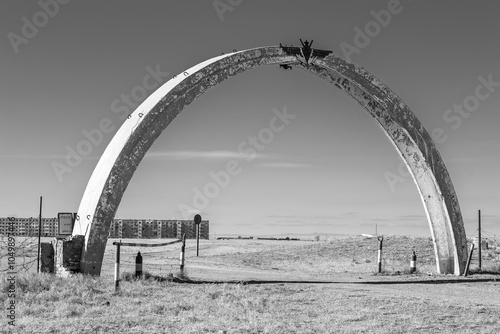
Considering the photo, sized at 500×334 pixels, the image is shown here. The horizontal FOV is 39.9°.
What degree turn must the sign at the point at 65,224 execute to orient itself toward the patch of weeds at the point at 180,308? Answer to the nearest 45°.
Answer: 0° — it already faces it

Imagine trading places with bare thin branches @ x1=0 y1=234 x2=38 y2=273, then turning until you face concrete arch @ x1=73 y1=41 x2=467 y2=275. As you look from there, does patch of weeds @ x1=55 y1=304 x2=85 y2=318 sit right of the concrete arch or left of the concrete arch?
right

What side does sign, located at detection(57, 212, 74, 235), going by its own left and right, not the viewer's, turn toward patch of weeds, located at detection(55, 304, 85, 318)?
front

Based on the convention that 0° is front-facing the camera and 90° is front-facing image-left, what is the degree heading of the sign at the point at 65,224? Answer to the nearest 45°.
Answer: approximately 0°

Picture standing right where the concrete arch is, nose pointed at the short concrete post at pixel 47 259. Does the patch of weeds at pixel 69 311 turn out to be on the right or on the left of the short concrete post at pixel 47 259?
left

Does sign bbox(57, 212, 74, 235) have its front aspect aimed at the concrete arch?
no
